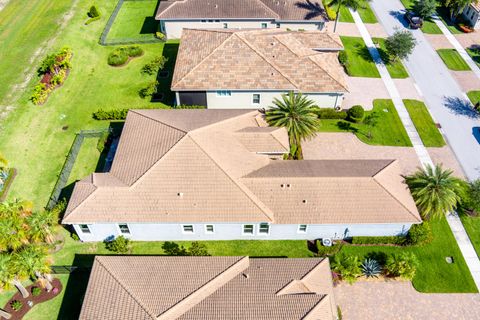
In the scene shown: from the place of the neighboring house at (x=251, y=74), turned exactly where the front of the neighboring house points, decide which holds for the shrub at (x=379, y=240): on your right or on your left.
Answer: on your right

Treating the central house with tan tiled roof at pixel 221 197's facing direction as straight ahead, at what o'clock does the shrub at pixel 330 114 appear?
The shrub is roughly at 10 o'clock from the central house with tan tiled roof.

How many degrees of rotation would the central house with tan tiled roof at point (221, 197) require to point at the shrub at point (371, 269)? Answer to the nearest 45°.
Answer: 0° — it already faces it

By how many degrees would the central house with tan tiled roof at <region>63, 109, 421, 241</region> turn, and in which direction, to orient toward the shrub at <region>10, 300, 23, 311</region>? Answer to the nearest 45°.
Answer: approximately 135° to its right

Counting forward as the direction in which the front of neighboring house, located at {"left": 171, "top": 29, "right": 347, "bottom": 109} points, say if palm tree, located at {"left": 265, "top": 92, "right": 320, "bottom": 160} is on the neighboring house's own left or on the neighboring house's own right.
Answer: on the neighboring house's own right

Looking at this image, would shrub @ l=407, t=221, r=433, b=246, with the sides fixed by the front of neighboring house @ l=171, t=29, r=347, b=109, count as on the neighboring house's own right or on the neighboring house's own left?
on the neighboring house's own right

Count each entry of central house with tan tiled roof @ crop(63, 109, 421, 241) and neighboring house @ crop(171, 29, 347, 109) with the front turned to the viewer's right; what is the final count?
2

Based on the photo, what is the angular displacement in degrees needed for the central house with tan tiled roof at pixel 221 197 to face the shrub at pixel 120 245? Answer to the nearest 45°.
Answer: approximately 135° to its right

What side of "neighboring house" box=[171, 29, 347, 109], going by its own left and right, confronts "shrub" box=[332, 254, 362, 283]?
right

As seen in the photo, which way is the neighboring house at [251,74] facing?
to the viewer's right

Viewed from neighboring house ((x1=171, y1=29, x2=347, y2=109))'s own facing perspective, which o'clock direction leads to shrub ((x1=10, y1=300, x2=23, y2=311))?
The shrub is roughly at 4 o'clock from the neighboring house.

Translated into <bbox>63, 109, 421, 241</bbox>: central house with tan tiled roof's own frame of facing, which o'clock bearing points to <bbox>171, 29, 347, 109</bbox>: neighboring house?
<bbox>171, 29, 347, 109</bbox>: neighboring house is roughly at 9 o'clock from <bbox>63, 109, 421, 241</bbox>: central house with tan tiled roof.

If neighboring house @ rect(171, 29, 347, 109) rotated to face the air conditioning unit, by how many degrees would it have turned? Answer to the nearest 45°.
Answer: approximately 45° to its right

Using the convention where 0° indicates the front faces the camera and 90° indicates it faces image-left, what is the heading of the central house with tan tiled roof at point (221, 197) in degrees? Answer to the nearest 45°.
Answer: approximately 270°

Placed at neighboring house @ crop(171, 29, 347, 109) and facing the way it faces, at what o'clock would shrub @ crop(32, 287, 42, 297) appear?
The shrub is roughly at 4 o'clock from the neighboring house.

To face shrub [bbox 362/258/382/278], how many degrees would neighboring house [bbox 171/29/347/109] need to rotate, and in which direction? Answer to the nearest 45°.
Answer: approximately 45° to its right
